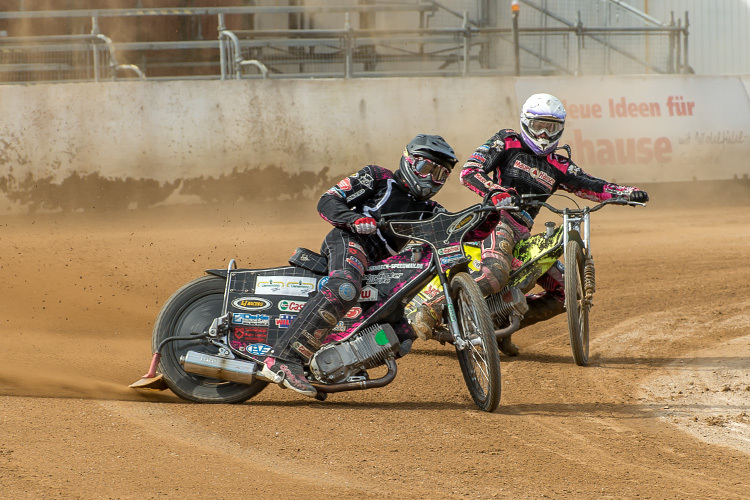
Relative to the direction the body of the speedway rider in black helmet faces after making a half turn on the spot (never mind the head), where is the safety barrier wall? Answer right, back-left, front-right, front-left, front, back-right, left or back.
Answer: front-right

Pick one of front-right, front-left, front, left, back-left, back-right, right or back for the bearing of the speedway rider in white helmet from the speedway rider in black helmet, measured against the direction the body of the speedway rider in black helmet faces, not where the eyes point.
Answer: left

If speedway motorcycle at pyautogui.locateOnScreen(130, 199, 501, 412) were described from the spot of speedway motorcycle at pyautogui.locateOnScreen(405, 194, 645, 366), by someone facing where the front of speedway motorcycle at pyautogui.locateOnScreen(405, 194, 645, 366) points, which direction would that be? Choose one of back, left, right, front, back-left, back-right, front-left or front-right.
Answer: right

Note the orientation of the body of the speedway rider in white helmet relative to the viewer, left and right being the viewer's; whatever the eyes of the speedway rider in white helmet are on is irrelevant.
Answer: facing the viewer

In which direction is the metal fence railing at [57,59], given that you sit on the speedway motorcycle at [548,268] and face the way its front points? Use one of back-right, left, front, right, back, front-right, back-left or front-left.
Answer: back

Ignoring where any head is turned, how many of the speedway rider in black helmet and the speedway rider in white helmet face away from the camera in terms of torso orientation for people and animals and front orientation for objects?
0

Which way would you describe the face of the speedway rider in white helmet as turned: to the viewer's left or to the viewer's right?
to the viewer's right

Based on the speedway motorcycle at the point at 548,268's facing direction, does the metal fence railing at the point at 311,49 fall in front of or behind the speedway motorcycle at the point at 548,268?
behind

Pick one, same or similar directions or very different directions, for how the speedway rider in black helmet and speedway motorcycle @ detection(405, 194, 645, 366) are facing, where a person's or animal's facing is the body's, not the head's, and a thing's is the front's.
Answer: same or similar directions

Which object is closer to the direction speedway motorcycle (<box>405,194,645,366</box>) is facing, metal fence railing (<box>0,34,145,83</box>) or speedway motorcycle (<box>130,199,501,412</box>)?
the speedway motorcycle

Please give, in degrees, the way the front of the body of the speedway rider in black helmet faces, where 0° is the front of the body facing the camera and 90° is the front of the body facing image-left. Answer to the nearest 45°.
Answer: approximately 315°

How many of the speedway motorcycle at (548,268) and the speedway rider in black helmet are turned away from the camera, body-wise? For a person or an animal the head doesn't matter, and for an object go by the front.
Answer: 0

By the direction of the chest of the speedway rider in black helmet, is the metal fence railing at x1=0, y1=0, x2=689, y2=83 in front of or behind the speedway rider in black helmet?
behind
